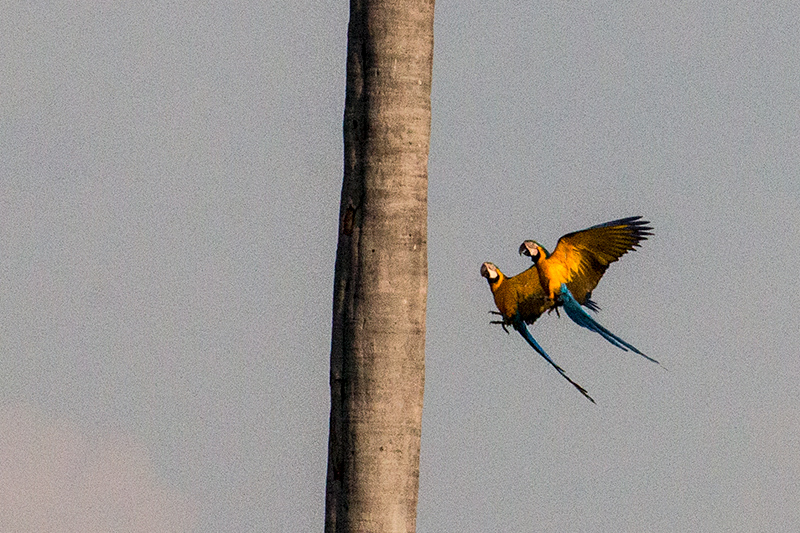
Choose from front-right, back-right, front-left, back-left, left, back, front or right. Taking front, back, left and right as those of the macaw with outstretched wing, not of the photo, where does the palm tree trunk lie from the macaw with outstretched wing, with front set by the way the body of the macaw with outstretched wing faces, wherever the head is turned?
front-left

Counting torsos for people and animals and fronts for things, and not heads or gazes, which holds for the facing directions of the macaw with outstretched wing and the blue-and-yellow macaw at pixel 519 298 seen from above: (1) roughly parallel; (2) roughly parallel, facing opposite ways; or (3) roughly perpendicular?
roughly parallel

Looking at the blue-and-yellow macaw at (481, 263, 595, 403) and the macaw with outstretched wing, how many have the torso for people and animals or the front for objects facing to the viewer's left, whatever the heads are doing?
2

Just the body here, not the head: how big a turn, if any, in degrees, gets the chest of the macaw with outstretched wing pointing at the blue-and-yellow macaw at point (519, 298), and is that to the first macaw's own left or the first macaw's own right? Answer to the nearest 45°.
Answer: approximately 45° to the first macaw's own left

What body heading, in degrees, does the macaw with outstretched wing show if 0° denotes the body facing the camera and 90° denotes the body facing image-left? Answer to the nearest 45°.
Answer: approximately 90°

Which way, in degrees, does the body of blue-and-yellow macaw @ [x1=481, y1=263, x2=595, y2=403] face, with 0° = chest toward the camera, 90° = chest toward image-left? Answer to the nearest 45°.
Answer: approximately 90°

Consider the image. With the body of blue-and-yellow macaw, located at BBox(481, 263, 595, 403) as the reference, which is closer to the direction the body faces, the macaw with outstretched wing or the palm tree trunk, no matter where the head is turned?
the palm tree trunk
